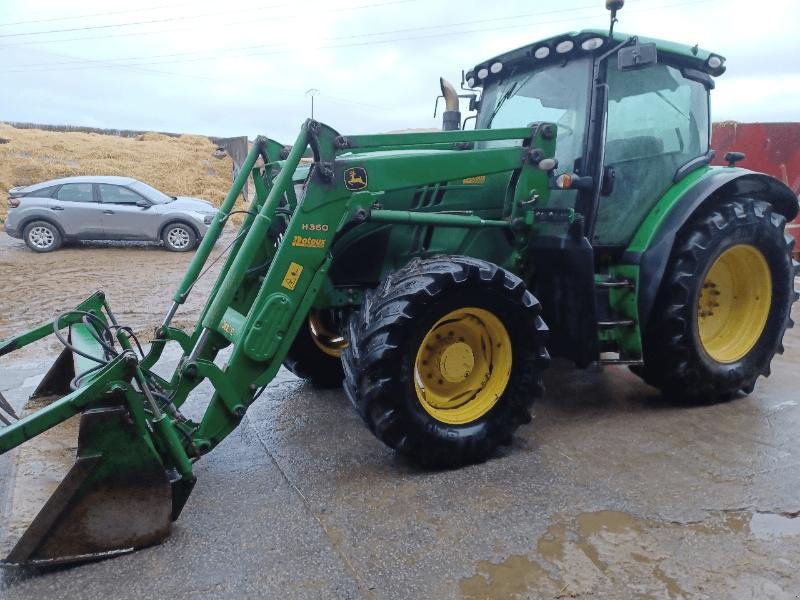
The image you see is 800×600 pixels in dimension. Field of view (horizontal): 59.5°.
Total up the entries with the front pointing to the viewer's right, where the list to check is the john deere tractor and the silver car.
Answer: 1

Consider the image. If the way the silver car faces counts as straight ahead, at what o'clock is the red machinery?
The red machinery is roughly at 1 o'clock from the silver car.

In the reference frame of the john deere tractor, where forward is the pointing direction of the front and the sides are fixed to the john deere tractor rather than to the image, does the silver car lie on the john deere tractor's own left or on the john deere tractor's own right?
on the john deere tractor's own right

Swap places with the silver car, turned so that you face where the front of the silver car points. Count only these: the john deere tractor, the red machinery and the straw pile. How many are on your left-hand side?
1

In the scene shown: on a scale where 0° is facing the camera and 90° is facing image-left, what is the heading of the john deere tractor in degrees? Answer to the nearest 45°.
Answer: approximately 45°

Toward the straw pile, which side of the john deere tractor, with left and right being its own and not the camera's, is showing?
right

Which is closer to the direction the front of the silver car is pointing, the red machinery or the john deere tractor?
the red machinery

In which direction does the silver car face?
to the viewer's right

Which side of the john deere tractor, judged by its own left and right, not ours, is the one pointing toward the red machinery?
back

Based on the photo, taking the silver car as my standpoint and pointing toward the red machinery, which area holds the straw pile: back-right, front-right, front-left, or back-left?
back-left

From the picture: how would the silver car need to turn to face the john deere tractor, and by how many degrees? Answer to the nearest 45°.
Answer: approximately 90° to its right

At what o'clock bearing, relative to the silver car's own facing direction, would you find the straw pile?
The straw pile is roughly at 9 o'clock from the silver car.

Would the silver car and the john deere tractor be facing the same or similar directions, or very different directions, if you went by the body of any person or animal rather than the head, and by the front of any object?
very different directions
